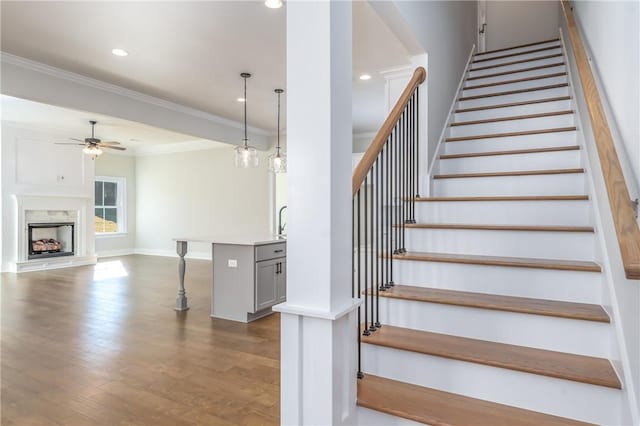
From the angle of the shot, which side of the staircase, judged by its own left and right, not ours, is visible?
front

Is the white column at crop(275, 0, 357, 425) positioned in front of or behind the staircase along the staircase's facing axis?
in front

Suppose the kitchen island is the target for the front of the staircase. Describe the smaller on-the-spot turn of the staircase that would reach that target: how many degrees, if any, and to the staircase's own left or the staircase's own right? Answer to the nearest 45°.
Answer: approximately 135° to the staircase's own right

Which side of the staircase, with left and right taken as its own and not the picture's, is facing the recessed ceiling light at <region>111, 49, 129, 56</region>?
right

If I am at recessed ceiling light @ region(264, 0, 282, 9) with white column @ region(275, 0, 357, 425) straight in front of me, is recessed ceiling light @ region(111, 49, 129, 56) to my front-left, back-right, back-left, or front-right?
back-right

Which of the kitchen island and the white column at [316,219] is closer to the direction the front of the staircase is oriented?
the white column
